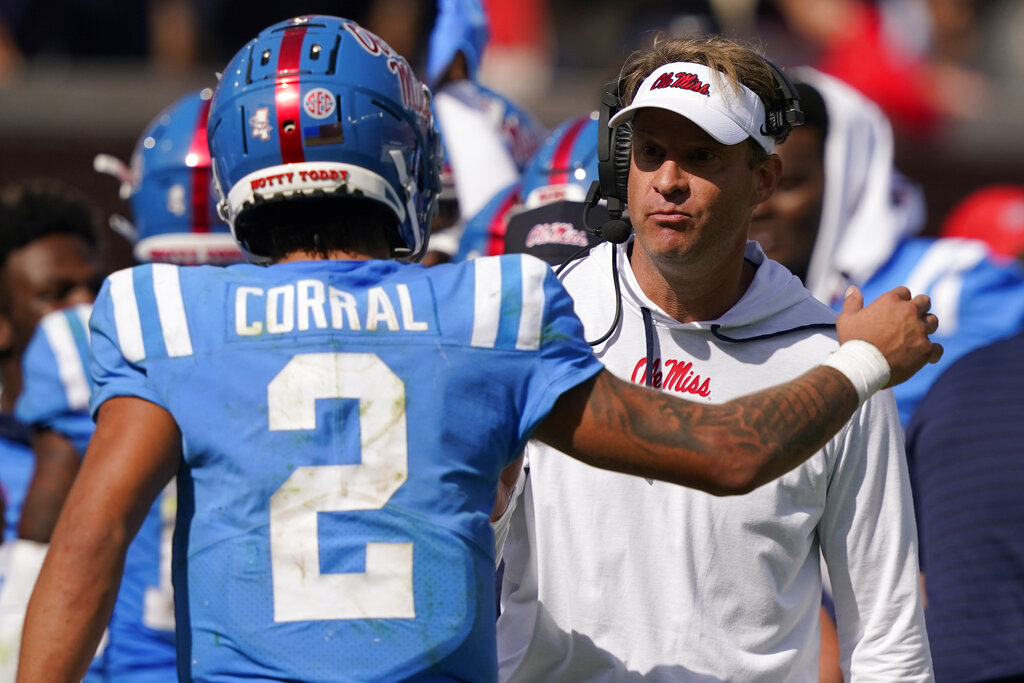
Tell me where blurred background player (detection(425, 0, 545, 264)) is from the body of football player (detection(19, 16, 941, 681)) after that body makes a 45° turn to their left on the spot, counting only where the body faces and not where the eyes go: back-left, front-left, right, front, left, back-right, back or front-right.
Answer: front-right

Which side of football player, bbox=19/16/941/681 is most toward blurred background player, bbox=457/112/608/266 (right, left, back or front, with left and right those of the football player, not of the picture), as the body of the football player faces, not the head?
front

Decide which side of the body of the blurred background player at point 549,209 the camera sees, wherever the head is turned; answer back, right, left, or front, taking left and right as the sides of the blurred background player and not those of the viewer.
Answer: back

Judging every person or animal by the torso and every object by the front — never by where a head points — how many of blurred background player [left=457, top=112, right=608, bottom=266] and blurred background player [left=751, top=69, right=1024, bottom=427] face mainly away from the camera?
1

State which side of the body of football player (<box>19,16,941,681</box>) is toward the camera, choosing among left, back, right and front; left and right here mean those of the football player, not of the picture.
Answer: back

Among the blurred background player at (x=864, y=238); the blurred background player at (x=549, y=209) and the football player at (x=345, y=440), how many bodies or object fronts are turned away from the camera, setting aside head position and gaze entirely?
2

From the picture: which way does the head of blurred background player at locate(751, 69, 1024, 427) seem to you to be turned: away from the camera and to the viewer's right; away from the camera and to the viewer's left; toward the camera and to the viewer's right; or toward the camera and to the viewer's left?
toward the camera and to the viewer's left

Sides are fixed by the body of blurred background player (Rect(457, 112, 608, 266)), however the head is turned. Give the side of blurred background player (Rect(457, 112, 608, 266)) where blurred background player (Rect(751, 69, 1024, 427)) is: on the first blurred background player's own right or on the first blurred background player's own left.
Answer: on the first blurred background player's own right
